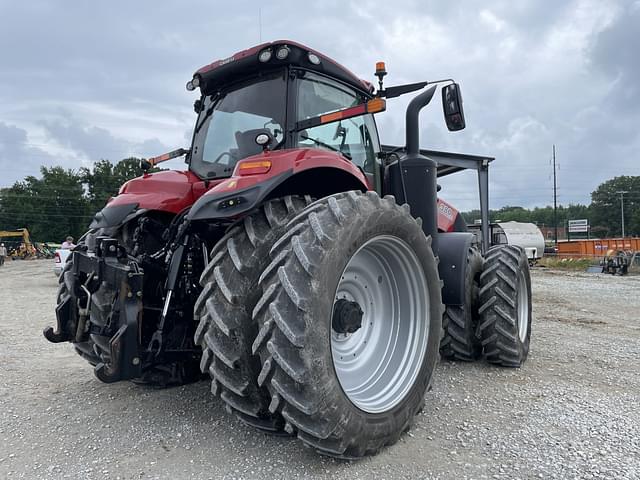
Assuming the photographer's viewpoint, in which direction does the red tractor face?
facing away from the viewer and to the right of the viewer

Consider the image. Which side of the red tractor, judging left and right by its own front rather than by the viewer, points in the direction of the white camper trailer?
front

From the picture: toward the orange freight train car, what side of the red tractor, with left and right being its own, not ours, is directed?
front
